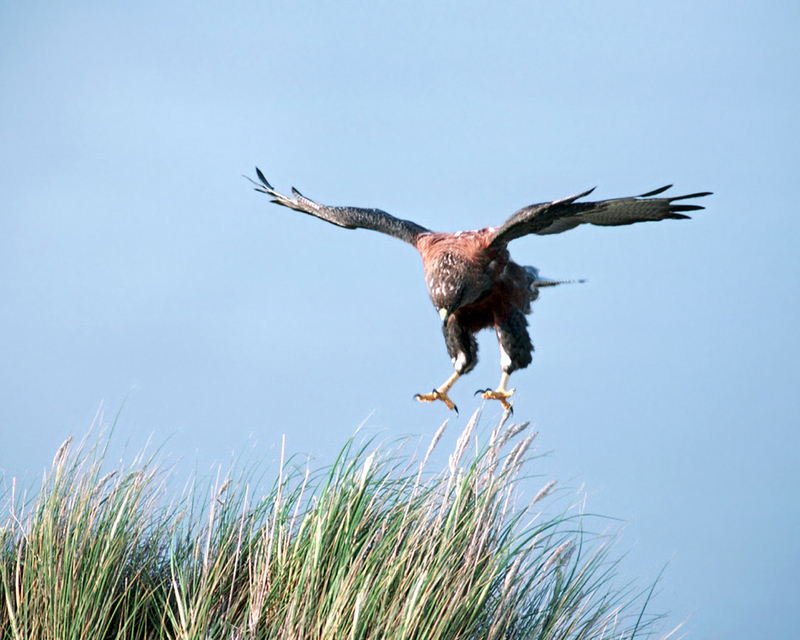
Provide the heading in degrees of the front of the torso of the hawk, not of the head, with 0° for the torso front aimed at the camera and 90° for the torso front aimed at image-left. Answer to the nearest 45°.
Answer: approximately 45°
